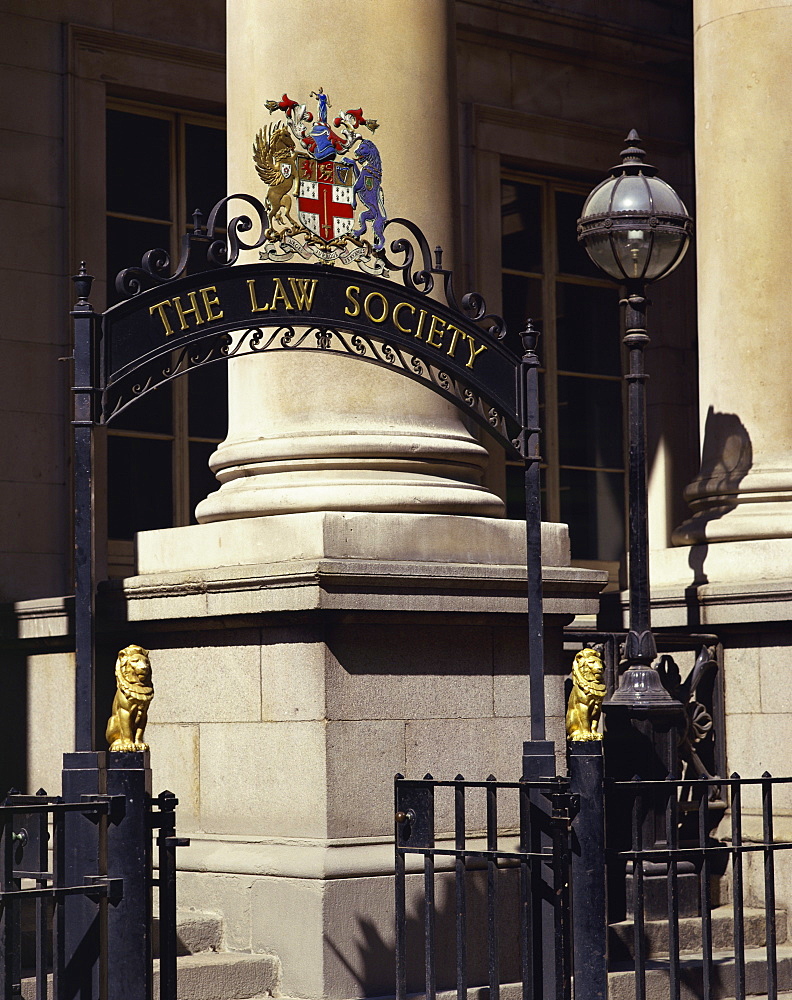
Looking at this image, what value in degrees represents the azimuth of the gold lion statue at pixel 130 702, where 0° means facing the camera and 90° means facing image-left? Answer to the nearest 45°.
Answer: approximately 315°

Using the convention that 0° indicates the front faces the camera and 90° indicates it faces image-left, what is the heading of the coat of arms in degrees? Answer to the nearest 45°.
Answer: approximately 315°

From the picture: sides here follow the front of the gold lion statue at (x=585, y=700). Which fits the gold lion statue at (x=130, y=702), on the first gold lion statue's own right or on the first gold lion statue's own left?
on the first gold lion statue's own right

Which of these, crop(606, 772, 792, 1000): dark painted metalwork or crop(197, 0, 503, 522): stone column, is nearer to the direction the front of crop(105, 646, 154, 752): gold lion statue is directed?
the dark painted metalwork

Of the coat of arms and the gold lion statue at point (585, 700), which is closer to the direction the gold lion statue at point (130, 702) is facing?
the gold lion statue

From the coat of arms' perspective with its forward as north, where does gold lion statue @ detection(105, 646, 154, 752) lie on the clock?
The gold lion statue is roughly at 2 o'clock from the coat of arms.

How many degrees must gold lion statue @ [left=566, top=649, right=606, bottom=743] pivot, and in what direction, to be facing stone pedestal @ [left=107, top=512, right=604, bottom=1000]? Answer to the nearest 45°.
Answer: approximately 180°

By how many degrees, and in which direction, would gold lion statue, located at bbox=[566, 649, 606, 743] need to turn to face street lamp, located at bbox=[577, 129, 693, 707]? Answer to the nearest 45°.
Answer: approximately 135° to its left

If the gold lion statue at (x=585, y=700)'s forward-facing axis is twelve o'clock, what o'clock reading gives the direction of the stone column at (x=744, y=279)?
The stone column is roughly at 8 o'clock from the gold lion statue.
